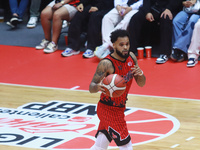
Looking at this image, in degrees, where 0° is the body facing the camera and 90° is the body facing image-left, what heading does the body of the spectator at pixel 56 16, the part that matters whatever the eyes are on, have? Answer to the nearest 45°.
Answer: approximately 45°

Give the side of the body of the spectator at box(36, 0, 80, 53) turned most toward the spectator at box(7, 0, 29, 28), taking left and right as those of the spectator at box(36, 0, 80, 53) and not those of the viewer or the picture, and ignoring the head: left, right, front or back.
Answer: right

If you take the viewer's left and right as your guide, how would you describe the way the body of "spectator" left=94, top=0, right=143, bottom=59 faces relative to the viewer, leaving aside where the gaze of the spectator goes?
facing the viewer and to the left of the viewer

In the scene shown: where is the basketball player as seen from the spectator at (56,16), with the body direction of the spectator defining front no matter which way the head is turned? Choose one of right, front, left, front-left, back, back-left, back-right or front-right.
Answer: front-left

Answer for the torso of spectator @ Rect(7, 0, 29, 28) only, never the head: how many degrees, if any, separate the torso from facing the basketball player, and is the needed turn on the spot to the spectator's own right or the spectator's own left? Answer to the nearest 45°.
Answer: approximately 45° to the spectator's own left

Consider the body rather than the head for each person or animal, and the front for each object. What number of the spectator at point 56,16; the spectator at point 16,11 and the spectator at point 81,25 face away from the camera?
0

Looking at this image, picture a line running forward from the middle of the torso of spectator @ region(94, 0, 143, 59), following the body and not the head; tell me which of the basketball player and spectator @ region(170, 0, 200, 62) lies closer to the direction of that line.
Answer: the basketball player

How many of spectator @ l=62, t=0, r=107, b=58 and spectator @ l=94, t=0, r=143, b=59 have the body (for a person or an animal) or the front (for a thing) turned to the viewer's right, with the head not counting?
0

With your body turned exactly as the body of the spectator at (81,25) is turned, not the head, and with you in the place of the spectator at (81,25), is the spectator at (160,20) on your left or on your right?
on your left

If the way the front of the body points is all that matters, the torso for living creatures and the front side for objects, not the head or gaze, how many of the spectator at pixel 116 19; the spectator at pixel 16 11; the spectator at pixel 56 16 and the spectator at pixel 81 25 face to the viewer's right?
0

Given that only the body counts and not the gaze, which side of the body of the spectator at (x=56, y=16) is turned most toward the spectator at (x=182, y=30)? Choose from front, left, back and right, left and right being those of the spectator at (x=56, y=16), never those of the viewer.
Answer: left
